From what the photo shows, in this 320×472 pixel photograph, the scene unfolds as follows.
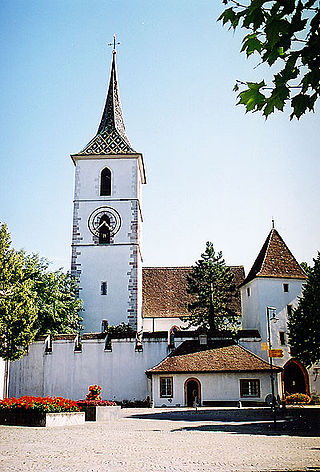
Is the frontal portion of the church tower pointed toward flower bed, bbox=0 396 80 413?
yes

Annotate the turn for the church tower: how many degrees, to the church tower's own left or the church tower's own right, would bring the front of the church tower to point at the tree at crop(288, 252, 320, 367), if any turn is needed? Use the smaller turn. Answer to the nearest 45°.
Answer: approximately 45° to the church tower's own left

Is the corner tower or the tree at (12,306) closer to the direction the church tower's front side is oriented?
the tree

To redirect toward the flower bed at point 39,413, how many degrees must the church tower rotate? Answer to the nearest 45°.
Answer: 0° — it already faces it

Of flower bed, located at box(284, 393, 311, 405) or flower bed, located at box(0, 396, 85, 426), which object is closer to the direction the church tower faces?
the flower bed, located at box(0, 396, 85, 426)

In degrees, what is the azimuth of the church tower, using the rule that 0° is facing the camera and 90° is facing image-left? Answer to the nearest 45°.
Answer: approximately 0°

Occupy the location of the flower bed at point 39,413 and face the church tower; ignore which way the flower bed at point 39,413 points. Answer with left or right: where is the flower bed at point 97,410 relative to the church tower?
right

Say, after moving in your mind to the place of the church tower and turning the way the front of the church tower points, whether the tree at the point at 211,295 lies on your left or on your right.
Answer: on your left

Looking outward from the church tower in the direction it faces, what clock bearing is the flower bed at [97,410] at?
The flower bed is roughly at 12 o'clock from the church tower.

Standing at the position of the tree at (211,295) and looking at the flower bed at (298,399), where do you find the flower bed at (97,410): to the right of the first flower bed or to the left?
right
